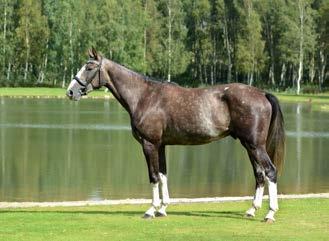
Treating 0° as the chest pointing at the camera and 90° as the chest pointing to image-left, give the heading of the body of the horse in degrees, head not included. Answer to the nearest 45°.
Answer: approximately 90°
